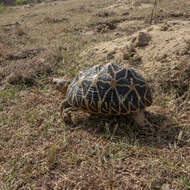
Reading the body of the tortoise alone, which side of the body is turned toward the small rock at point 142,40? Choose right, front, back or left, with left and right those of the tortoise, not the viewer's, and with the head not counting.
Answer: right

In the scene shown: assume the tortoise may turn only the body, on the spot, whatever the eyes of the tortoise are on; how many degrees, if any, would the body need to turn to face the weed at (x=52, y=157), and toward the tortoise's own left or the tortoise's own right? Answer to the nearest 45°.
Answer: approximately 45° to the tortoise's own left

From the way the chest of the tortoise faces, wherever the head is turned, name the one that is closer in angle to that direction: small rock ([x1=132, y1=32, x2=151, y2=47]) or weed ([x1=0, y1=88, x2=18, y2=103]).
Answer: the weed

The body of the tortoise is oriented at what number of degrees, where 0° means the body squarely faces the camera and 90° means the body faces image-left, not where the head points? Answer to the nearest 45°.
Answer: approximately 90°

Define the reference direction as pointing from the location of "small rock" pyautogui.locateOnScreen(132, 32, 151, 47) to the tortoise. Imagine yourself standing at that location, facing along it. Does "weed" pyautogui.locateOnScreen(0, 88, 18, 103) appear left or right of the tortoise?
right

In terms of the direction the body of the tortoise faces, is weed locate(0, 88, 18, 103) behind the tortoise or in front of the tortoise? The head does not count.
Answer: in front

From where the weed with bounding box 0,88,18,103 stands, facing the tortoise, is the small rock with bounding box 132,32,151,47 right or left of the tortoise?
left
